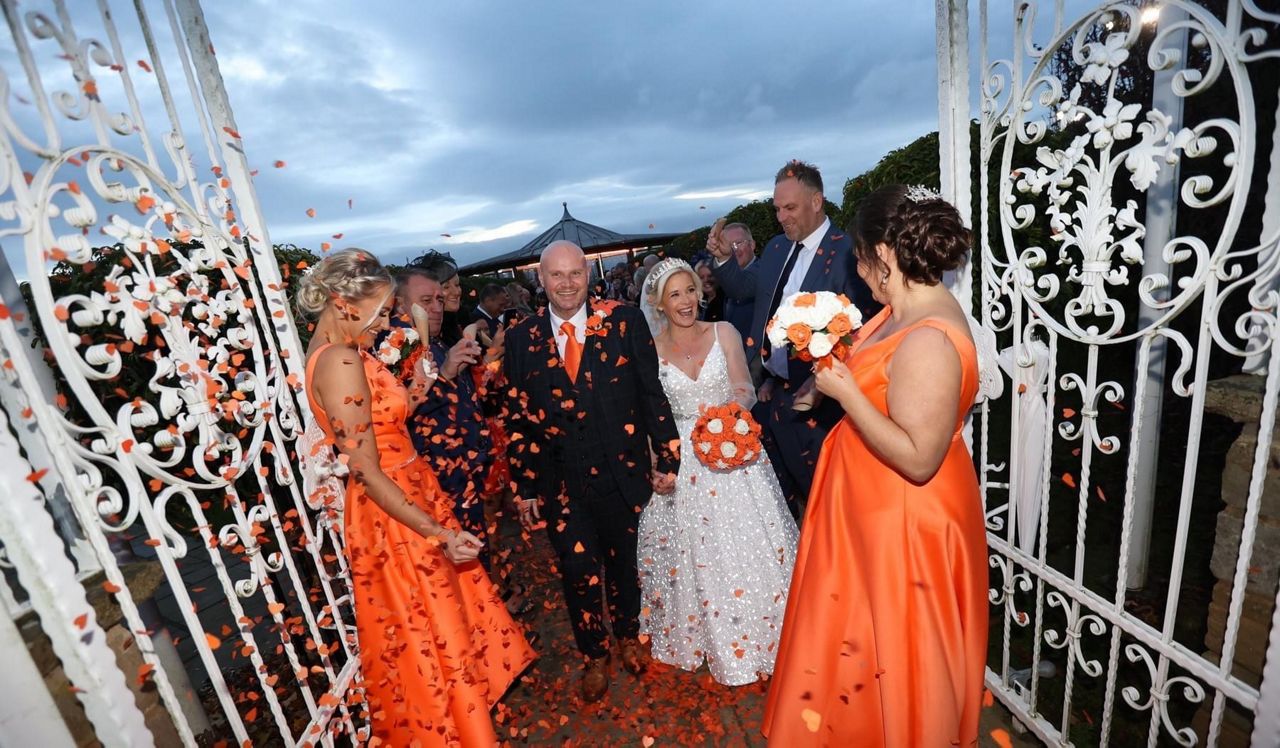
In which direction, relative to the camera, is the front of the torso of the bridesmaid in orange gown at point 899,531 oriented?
to the viewer's left

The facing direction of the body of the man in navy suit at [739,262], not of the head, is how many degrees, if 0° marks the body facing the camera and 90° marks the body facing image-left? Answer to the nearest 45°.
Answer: approximately 45°

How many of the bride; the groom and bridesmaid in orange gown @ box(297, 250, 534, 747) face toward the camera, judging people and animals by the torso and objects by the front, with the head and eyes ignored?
2

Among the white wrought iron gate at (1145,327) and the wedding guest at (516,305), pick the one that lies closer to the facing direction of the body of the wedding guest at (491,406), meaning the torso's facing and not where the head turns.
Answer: the white wrought iron gate

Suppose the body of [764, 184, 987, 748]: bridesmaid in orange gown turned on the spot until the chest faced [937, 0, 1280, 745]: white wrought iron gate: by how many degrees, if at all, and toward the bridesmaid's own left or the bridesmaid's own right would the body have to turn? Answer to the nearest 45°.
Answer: approximately 135° to the bridesmaid's own right

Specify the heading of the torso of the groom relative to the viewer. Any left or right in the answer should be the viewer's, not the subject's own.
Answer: facing the viewer

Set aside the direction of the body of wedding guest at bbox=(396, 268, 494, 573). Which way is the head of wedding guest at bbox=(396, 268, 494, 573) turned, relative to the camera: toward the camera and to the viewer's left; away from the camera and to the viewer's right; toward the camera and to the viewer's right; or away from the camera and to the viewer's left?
toward the camera and to the viewer's right

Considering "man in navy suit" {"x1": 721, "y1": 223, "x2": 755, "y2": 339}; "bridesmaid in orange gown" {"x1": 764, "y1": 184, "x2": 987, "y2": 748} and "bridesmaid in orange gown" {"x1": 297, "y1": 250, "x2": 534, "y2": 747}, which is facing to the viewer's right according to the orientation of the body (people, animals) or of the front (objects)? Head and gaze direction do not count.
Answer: "bridesmaid in orange gown" {"x1": 297, "y1": 250, "x2": 534, "y2": 747}

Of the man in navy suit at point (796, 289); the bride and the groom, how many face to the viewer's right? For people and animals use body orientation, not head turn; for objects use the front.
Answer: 0

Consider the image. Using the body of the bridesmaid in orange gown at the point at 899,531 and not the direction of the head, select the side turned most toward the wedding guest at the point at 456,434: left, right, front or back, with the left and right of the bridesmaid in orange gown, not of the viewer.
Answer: front

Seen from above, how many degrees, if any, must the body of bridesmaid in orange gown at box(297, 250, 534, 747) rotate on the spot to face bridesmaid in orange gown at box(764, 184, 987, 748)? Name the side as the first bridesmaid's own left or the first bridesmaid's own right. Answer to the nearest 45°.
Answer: approximately 45° to the first bridesmaid's own right

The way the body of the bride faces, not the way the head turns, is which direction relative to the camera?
toward the camera

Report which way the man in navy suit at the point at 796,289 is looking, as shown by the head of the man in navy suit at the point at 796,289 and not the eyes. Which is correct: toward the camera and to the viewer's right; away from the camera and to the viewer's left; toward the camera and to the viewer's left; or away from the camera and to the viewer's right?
toward the camera and to the viewer's left

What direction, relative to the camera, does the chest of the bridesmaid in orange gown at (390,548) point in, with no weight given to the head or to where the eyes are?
to the viewer's right
